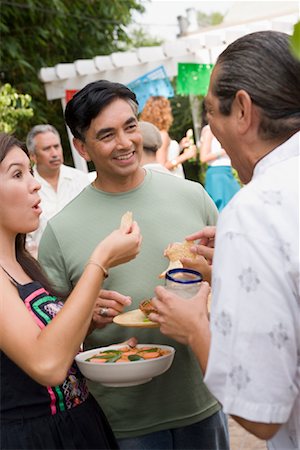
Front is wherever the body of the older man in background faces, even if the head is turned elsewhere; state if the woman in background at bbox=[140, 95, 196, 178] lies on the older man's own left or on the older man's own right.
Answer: on the older man's own left

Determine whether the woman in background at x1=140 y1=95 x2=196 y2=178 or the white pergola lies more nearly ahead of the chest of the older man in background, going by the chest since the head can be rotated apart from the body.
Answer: the woman in background

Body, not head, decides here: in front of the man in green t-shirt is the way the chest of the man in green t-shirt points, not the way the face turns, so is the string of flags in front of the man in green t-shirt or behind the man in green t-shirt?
behind

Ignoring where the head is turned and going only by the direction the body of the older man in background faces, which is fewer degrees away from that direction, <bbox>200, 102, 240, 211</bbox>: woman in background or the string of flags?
the woman in background

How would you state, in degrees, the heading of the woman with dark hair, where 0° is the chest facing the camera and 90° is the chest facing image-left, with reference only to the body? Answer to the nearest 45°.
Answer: approximately 270°

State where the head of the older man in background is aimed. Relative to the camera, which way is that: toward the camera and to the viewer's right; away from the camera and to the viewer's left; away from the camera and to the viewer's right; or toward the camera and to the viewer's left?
toward the camera and to the viewer's right

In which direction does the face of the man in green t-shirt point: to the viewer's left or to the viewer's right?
to the viewer's right

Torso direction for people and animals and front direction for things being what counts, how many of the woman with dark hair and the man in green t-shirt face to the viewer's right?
1

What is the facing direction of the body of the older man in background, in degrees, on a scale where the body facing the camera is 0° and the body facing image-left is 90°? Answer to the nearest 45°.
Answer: approximately 315°

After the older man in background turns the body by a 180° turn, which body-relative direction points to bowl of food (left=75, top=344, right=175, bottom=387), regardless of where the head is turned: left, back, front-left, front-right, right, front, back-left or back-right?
back-left

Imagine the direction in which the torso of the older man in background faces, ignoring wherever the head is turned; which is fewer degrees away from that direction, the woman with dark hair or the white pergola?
the woman with dark hair

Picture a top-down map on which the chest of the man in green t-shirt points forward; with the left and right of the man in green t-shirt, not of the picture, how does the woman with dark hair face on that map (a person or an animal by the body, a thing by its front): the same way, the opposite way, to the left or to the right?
to the left
